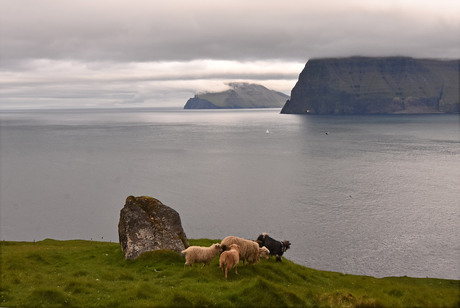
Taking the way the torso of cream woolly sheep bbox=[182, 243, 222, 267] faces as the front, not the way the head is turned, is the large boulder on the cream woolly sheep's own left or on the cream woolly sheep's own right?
on the cream woolly sheep's own left

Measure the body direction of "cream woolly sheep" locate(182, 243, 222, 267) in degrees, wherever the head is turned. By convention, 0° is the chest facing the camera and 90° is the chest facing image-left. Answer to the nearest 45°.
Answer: approximately 270°

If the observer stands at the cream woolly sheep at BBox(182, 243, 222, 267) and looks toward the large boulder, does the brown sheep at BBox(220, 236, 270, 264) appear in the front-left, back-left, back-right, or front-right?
back-right

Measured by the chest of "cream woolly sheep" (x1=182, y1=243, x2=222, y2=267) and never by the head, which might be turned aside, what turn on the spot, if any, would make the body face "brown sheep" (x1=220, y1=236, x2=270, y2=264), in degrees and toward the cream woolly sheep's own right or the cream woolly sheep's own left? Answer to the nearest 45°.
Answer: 0° — it already faces it
